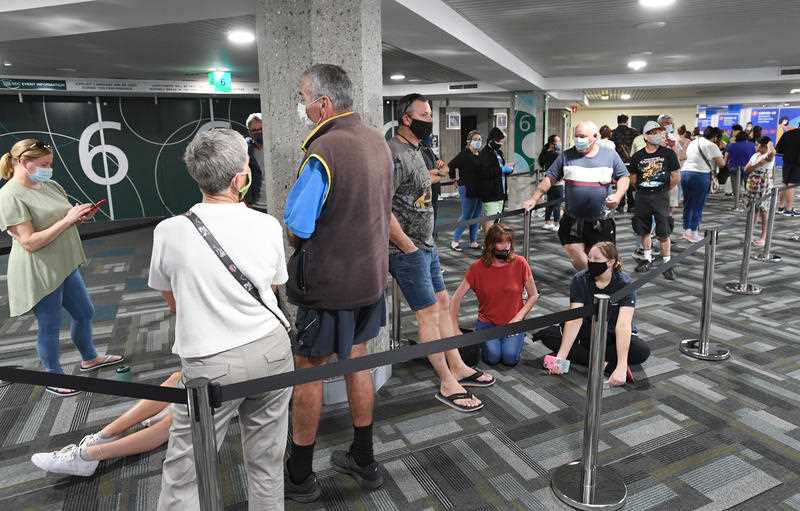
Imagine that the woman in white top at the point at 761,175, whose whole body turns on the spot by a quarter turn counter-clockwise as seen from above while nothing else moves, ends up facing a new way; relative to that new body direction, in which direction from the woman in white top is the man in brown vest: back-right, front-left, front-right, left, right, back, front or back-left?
front

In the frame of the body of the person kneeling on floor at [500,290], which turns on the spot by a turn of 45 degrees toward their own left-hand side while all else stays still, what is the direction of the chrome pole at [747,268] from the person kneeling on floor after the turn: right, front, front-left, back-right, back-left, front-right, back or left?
left

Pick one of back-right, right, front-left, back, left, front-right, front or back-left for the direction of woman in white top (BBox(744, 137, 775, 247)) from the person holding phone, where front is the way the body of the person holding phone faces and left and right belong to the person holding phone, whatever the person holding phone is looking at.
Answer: front-left

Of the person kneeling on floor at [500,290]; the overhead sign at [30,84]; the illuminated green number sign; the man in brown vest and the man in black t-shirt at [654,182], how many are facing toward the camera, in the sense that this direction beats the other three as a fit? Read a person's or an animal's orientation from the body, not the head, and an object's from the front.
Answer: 4

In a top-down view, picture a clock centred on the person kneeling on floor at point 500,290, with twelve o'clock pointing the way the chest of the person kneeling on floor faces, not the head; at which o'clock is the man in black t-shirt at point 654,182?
The man in black t-shirt is roughly at 7 o'clock from the person kneeling on floor.

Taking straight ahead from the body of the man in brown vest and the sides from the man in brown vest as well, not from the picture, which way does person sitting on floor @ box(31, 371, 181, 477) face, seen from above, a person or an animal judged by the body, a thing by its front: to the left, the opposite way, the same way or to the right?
to the left

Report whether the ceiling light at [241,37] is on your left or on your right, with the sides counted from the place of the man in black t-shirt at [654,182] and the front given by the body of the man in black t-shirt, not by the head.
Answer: on your right

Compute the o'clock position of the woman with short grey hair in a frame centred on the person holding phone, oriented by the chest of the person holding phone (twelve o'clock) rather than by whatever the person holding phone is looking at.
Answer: The woman with short grey hair is roughly at 1 o'clock from the person holding phone.

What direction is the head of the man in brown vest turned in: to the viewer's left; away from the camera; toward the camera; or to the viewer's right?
to the viewer's left

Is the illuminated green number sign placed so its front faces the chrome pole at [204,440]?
yes
